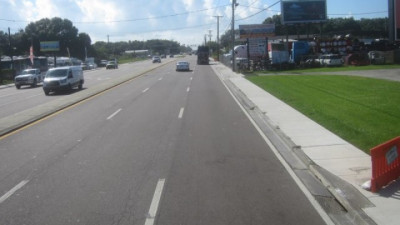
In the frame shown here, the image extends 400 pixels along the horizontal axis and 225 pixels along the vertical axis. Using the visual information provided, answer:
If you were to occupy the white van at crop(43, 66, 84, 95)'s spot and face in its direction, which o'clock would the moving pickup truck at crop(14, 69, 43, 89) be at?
The moving pickup truck is roughly at 4 o'clock from the white van.

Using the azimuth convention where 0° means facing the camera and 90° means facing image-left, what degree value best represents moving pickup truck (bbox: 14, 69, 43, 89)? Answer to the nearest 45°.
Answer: approximately 45°

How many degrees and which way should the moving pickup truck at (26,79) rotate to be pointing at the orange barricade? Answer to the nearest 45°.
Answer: approximately 45° to its left

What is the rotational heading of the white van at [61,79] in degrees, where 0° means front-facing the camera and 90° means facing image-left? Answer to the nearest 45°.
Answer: approximately 45°

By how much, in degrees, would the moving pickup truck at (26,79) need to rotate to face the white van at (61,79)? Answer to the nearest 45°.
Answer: approximately 45° to its left
